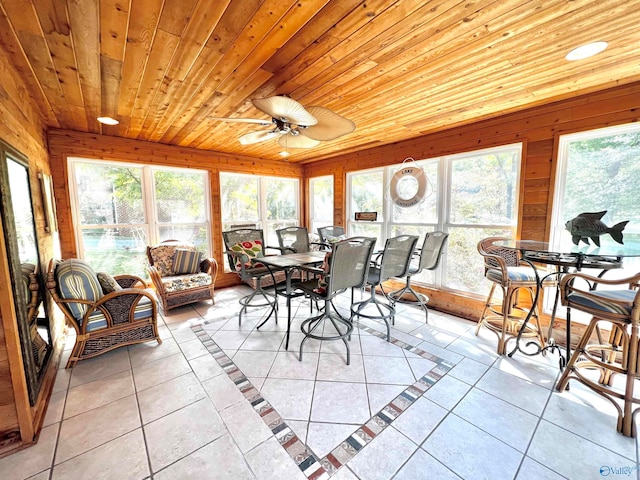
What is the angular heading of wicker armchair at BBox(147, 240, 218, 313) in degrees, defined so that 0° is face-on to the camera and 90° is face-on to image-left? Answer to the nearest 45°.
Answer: approximately 315°

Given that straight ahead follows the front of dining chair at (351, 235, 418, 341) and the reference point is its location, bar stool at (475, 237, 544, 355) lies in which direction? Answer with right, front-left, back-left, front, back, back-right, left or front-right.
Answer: back-right

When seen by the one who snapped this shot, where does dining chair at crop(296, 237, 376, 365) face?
facing away from the viewer and to the left of the viewer

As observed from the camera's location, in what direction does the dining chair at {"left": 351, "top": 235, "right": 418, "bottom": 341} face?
facing away from the viewer and to the left of the viewer

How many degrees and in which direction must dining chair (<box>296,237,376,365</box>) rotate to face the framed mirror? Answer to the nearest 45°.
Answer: approximately 45° to its left

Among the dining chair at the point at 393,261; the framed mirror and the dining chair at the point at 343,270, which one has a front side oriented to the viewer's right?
the framed mirror

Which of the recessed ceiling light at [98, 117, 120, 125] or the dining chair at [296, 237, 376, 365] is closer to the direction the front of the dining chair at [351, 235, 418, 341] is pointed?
the recessed ceiling light

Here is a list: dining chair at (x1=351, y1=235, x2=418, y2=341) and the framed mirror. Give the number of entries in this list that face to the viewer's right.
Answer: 1

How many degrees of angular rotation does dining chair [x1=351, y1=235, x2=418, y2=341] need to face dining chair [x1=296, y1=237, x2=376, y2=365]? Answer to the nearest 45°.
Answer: approximately 90° to its left

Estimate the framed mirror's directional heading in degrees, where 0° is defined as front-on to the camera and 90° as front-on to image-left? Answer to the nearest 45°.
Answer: approximately 270°

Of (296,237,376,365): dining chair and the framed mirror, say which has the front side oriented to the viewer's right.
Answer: the framed mirror

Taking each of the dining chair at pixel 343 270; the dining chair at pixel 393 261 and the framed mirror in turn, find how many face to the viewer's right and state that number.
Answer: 1

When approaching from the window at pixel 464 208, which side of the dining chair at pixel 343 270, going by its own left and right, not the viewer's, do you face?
right

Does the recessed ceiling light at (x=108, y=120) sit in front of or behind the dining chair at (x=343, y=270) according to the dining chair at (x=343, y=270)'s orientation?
in front

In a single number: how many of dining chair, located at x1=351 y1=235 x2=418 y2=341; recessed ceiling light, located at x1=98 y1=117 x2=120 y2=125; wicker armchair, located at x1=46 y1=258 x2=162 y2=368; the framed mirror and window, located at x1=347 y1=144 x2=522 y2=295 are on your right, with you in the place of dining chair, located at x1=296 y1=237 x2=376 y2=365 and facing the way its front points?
2
